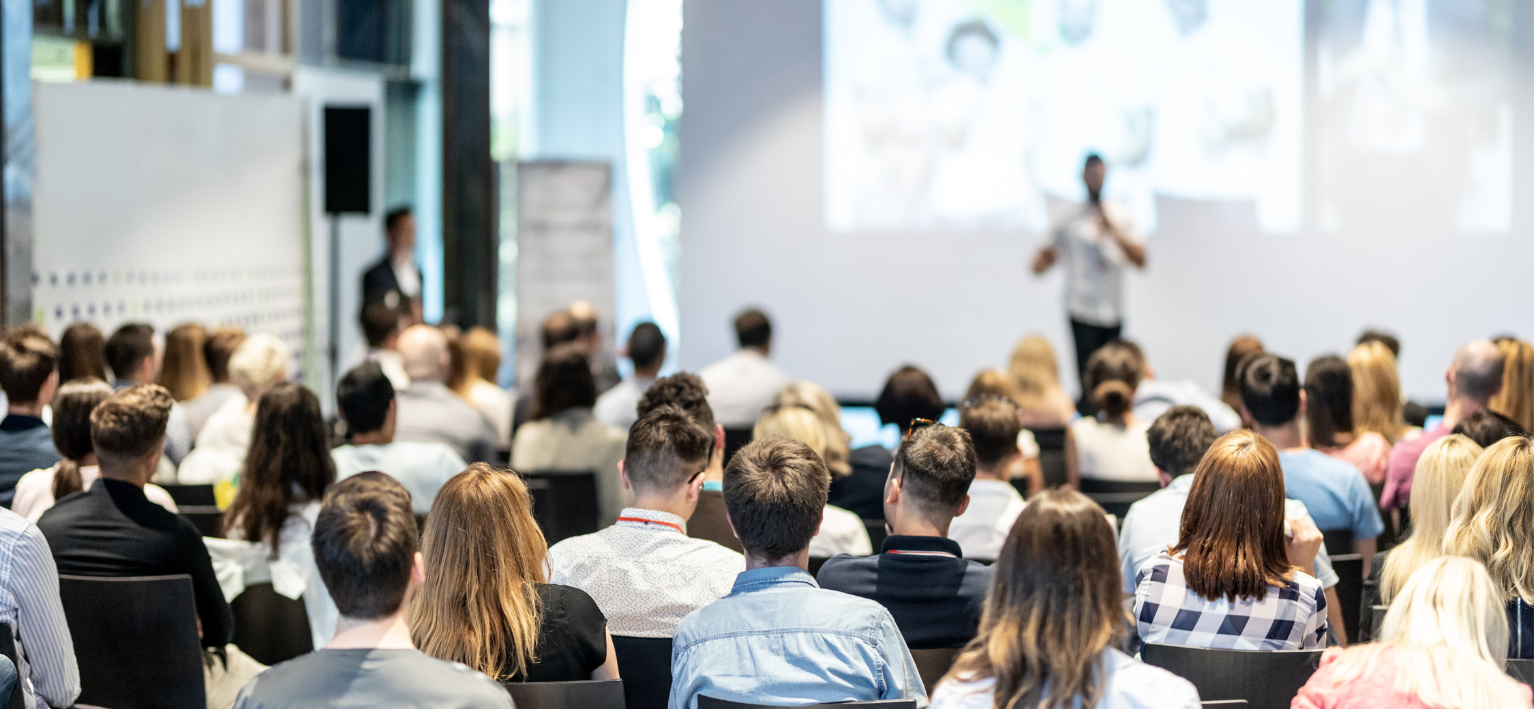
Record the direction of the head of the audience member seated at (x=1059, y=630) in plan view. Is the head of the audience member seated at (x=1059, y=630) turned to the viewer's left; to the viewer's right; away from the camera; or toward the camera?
away from the camera

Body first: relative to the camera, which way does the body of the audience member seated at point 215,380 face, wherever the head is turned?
away from the camera

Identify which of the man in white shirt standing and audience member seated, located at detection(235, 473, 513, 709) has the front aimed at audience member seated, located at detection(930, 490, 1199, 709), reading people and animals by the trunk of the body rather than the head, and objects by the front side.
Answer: the man in white shirt standing

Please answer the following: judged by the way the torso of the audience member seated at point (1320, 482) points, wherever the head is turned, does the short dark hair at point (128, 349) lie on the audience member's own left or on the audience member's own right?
on the audience member's own left

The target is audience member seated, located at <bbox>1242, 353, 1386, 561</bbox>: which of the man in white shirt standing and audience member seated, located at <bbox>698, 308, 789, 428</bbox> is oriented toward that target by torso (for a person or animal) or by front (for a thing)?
the man in white shirt standing

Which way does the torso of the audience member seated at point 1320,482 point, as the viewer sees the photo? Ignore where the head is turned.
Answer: away from the camera

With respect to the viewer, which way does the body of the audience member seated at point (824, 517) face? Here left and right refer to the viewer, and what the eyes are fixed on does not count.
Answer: facing away from the viewer

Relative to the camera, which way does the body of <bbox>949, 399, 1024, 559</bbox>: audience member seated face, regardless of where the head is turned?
away from the camera

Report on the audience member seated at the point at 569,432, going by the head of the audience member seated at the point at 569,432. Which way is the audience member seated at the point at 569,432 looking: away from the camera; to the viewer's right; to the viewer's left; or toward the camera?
away from the camera

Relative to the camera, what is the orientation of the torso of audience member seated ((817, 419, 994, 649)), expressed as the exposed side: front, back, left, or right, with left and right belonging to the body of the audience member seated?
back

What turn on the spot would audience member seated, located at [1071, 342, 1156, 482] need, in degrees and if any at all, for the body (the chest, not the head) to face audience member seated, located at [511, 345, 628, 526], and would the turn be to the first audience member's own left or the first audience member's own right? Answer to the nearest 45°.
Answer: approximately 90° to the first audience member's own left

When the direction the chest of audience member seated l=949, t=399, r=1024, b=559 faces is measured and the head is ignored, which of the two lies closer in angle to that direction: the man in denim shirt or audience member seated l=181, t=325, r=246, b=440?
the audience member seated

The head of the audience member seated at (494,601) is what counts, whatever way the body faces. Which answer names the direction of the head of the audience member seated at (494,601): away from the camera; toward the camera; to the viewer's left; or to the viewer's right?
away from the camera

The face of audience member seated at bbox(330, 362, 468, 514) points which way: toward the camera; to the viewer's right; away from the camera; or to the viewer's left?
away from the camera

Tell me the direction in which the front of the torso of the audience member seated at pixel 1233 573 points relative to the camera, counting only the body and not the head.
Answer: away from the camera

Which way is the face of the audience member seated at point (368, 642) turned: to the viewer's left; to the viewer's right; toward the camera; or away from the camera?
away from the camera

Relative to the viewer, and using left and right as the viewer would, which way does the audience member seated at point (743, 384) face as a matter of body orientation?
facing away from the viewer

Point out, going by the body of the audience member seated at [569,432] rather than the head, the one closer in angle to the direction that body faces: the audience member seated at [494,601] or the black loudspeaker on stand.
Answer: the black loudspeaker on stand
